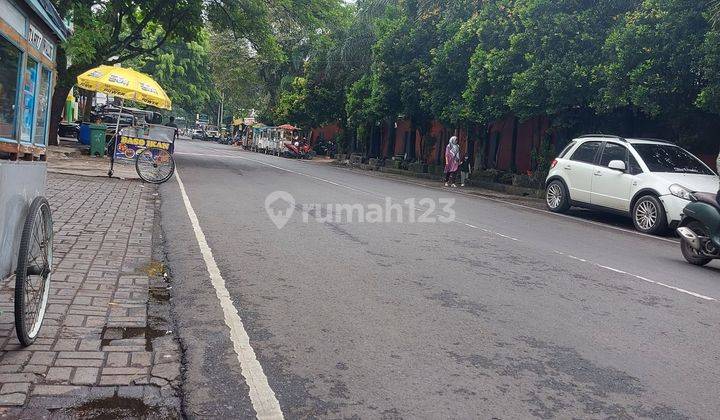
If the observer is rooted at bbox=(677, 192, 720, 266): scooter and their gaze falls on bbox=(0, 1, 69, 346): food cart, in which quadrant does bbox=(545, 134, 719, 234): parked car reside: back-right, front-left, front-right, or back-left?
back-right

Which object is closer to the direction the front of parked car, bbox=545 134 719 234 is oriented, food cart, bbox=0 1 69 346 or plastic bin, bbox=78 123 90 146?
the food cart

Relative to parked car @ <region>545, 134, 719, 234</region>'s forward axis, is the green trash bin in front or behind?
behind

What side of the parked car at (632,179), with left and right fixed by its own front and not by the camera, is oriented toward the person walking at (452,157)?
back

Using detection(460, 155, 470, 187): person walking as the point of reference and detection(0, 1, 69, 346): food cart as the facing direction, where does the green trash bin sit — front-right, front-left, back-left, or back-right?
front-right

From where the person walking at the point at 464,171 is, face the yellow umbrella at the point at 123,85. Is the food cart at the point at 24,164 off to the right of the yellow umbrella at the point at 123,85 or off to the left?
left

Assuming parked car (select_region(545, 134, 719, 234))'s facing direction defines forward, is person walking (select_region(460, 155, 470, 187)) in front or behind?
behind

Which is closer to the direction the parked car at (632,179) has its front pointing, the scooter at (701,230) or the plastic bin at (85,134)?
the scooter

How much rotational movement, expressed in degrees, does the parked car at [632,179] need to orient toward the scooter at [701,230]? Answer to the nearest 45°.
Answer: approximately 45° to its right

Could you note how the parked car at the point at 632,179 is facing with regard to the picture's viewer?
facing the viewer and to the right of the viewer

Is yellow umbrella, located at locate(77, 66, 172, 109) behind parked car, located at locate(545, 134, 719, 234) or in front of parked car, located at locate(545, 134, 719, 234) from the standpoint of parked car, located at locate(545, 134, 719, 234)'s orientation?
behind

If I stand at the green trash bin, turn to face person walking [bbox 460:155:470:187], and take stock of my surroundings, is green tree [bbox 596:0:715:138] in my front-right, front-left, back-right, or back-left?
front-right

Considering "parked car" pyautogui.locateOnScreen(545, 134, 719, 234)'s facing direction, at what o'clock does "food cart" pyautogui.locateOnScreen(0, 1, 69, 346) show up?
The food cart is roughly at 2 o'clock from the parked car.

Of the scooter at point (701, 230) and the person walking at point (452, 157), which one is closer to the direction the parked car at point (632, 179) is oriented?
the scooter
